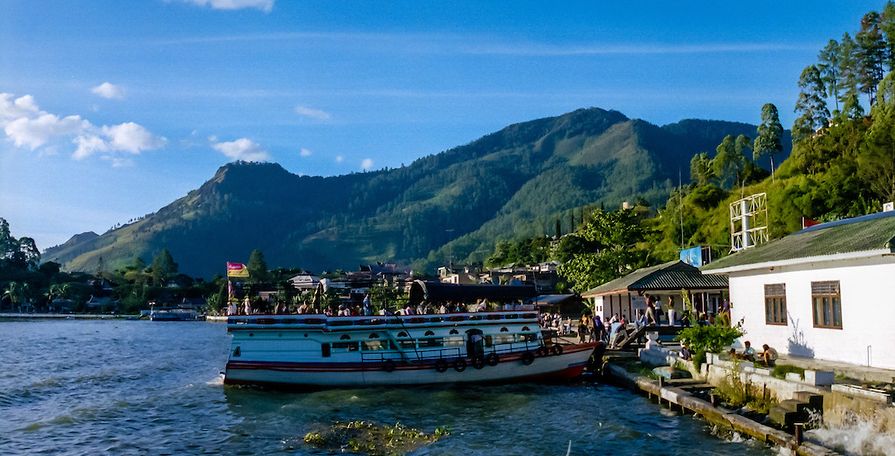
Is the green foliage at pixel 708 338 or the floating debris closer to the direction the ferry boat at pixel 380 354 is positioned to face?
the green foliage

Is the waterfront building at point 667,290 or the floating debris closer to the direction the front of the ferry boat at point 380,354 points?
the waterfront building

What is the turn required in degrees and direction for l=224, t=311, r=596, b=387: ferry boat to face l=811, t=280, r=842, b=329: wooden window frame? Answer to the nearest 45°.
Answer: approximately 45° to its right

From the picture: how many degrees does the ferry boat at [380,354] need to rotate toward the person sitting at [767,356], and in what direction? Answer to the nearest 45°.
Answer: approximately 45° to its right

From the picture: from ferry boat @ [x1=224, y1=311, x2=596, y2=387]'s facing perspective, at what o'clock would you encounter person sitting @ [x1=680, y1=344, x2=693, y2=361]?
The person sitting is roughly at 1 o'clock from the ferry boat.

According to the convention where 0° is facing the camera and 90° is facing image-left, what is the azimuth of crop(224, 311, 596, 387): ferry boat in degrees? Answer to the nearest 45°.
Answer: approximately 270°

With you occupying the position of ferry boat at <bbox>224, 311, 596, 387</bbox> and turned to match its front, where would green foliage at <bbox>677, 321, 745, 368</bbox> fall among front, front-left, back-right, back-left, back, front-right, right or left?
front-right

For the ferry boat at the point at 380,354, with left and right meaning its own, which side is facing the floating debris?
right

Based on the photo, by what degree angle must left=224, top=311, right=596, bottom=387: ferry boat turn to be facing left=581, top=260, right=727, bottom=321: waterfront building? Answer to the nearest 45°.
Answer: approximately 45° to its left

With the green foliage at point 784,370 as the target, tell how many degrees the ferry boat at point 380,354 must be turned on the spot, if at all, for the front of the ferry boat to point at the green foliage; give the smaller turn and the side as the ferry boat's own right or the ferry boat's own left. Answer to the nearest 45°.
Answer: approximately 45° to the ferry boat's own right

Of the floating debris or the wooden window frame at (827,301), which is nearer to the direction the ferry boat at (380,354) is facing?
the wooden window frame
